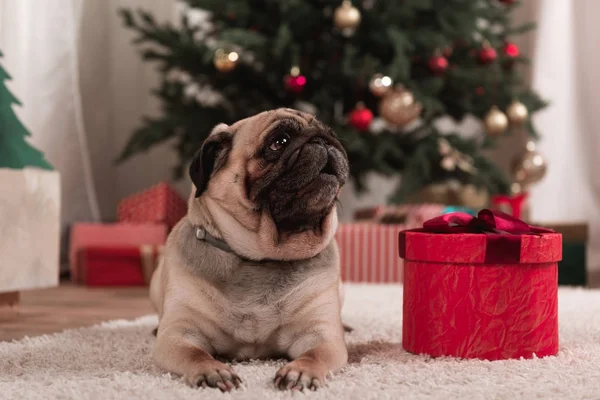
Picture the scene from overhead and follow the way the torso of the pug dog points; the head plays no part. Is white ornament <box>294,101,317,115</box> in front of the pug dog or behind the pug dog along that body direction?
behind

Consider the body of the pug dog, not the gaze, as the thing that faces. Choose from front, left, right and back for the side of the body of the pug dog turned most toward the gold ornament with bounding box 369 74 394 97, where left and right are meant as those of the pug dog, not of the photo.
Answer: back

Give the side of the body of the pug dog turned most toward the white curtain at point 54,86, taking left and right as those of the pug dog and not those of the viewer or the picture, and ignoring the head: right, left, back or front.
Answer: back

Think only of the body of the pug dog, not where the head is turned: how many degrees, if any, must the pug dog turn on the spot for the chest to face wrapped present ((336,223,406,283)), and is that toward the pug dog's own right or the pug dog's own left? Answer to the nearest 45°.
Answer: approximately 180°

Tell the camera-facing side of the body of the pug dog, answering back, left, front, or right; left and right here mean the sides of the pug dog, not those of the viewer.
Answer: front

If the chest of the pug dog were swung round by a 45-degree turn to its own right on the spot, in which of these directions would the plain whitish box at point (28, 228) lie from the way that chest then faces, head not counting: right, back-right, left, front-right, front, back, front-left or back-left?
right

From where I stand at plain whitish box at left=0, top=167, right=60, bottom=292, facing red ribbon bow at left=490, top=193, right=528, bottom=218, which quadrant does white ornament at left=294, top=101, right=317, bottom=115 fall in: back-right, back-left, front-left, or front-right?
front-left

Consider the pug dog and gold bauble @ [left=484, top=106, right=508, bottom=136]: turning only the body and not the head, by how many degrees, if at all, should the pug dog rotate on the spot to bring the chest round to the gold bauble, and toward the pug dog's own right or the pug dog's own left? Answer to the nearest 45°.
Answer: approximately 135° to the pug dog's own left

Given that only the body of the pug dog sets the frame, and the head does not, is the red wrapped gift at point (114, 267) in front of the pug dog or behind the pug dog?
behind

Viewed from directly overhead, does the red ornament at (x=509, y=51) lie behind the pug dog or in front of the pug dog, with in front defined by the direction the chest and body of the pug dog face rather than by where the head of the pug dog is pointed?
behind

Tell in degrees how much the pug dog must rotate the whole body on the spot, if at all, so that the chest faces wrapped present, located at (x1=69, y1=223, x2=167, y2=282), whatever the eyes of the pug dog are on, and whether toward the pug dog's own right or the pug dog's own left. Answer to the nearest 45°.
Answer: approximately 180°
